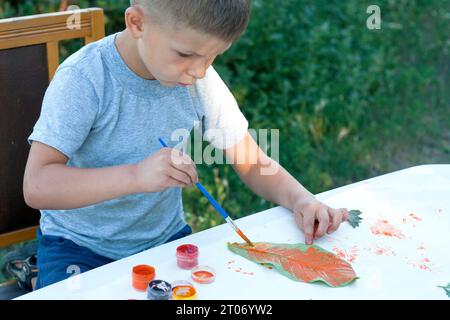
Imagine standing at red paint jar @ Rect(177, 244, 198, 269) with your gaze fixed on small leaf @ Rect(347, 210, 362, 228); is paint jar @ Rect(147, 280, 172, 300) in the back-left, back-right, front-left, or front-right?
back-right

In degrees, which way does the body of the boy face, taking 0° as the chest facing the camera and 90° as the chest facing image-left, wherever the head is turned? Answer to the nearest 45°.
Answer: approximately 315°

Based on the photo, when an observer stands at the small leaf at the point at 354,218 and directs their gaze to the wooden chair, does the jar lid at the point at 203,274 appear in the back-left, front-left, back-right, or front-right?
front-left

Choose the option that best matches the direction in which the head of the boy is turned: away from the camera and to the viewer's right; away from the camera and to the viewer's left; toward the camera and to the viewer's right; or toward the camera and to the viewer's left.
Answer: toward the camera and to the viewer's right
